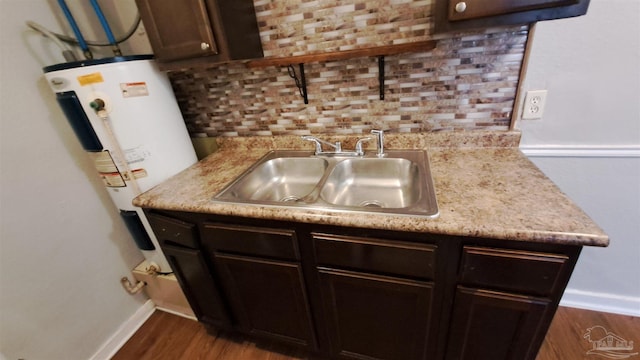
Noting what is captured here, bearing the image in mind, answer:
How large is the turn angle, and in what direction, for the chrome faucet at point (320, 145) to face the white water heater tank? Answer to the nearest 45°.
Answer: approximately 45° to its right

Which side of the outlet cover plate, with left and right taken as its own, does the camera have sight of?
front

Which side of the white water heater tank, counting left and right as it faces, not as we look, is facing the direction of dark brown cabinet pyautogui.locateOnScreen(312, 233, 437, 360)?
left

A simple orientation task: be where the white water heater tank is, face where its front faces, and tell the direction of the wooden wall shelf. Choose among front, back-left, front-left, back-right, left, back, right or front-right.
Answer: left

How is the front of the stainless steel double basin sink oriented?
toward the camera

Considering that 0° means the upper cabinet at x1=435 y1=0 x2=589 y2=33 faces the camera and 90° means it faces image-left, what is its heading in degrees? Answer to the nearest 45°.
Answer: approximately 45°

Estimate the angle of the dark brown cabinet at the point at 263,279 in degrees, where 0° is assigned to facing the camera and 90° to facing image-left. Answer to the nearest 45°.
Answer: approximately 0°

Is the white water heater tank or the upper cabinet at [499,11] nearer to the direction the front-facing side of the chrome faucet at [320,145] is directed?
the white water heater tank

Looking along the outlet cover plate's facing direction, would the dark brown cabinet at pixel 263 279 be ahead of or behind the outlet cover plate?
ahead

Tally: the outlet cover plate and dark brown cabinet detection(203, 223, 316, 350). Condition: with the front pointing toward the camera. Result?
2

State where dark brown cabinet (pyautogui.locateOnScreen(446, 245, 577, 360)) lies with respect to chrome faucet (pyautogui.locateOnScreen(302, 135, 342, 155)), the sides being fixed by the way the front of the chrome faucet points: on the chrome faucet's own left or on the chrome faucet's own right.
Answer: on the chrome faucet's own left

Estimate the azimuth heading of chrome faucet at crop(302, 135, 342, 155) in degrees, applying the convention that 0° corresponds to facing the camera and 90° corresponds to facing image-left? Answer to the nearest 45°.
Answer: approximately 45°
